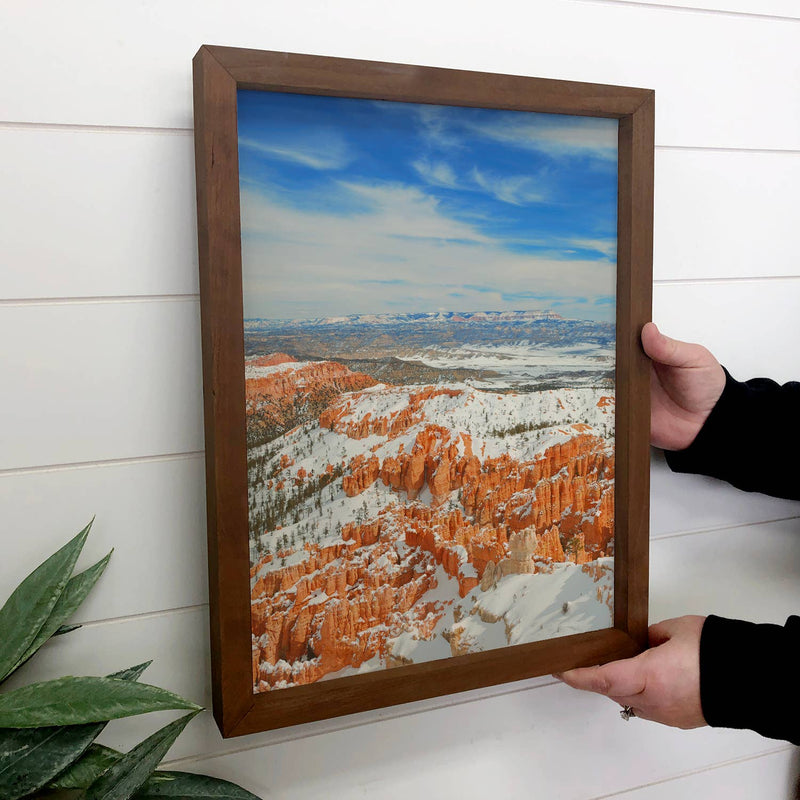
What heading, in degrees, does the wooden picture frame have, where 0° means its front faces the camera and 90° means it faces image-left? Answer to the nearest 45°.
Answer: approximately 315°
